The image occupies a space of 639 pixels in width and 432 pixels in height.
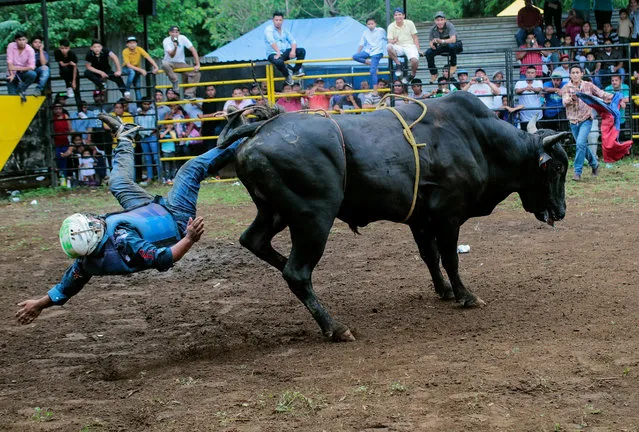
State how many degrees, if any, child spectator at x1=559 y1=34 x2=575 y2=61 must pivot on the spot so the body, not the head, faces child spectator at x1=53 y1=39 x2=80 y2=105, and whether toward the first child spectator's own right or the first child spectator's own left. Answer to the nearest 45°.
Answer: approximately 90° to the first child spectator's own right

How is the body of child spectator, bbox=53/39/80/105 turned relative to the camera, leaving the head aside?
toward the camera

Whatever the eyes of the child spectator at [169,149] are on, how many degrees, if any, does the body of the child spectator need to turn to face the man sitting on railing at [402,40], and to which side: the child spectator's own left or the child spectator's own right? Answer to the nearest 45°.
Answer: approximately 90° to the child spectator's own left

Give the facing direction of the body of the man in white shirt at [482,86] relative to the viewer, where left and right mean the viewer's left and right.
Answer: facing the viewer

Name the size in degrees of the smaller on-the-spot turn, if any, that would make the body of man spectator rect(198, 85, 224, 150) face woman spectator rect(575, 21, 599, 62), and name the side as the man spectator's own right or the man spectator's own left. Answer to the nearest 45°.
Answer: approximately 90° to the man spectator's own left

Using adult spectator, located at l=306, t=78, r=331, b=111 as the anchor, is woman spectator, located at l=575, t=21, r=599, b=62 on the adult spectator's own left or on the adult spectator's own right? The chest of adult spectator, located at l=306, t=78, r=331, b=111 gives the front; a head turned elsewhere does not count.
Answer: on the adult spectator's own left

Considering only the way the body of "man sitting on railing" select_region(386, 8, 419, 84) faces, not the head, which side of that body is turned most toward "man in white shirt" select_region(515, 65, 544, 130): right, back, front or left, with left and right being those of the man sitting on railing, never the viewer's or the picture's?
left

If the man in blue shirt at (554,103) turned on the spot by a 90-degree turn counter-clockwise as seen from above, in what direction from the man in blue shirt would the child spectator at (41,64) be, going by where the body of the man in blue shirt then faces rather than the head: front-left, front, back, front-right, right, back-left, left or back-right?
back

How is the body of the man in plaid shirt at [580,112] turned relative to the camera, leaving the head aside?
toward the camera

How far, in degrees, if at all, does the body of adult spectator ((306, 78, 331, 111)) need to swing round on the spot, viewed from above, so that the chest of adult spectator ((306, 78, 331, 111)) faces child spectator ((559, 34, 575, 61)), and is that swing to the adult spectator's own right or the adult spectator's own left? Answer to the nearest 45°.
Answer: approximately 90° to the adult spectator's own left

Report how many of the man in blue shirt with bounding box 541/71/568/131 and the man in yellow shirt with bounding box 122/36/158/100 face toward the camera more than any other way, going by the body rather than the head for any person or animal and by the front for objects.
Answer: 2
